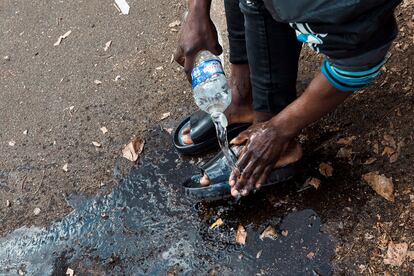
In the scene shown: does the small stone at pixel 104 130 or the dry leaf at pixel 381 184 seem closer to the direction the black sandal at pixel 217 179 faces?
the small stone

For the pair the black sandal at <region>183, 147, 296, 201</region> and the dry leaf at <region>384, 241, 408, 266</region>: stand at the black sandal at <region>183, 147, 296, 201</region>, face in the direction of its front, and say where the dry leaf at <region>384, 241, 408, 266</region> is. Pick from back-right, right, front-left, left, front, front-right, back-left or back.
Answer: back-left

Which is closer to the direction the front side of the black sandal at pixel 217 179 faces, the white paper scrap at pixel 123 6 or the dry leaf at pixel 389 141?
the white paper scrap

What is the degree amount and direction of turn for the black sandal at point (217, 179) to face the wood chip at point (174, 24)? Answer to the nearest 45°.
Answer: approximately 90° to its right

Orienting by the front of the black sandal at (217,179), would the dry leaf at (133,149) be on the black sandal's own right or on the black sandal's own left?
on the black sandal's own right

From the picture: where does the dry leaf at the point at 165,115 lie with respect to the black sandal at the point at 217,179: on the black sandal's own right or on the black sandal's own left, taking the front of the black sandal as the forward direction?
on the black sandal's own right

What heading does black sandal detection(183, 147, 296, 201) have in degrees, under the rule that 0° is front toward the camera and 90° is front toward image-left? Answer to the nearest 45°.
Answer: approximately 90°

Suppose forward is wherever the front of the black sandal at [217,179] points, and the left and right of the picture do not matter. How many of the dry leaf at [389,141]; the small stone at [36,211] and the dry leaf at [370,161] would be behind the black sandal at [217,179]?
2

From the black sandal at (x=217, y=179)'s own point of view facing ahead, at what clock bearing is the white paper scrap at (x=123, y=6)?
The white paper scrap is roughly at 3 o'clock from the black sandal.

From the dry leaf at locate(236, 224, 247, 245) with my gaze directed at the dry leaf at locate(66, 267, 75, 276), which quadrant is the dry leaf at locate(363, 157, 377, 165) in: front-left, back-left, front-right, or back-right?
back-right

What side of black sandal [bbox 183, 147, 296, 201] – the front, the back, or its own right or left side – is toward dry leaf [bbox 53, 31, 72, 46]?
right
